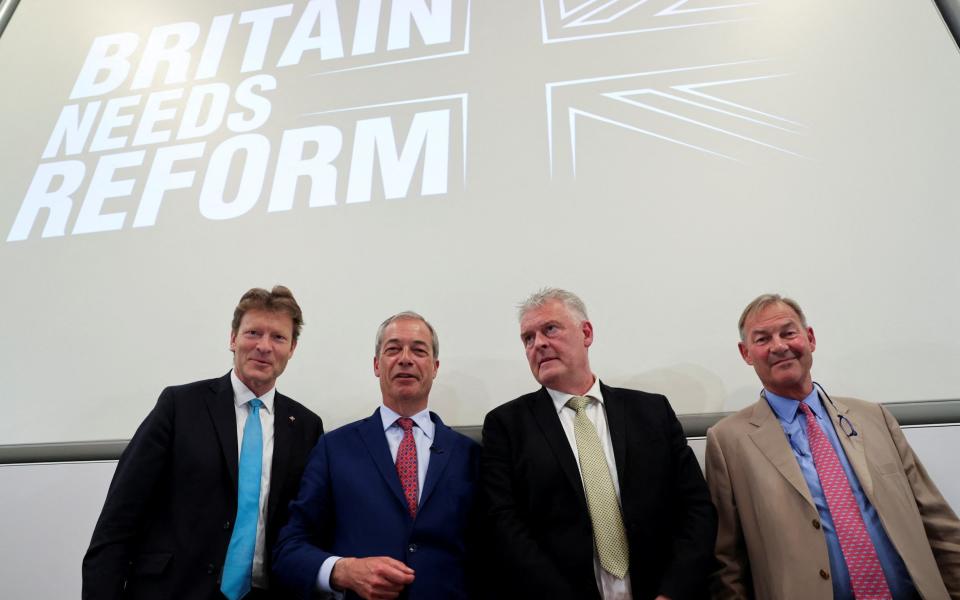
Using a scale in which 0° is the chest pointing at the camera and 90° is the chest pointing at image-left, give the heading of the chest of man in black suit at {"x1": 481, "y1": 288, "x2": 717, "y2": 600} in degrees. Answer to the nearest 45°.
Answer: approximately 0°

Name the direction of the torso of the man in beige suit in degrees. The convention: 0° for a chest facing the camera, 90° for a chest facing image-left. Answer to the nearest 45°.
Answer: approximately 0°

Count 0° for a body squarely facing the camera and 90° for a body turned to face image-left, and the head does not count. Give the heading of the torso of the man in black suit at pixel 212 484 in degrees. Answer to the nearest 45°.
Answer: approximately 315°

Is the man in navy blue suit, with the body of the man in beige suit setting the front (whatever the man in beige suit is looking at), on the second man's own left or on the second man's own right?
on the second man's own right

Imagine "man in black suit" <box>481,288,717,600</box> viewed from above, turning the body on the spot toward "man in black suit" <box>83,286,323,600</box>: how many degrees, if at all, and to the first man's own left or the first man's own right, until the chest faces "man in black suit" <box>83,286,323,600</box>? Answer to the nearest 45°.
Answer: approximately 90° to the first man's own right

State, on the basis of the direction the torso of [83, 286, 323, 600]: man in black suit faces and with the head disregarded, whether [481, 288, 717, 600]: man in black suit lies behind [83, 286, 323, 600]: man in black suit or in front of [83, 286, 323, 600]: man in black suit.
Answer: in front
